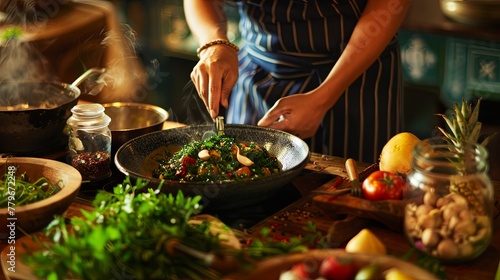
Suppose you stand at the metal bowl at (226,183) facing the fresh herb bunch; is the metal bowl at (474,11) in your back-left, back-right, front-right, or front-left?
back-right

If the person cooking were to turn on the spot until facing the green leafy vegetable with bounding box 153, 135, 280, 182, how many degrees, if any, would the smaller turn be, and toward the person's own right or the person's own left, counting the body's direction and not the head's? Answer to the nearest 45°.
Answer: approximately 45° to the person's own right

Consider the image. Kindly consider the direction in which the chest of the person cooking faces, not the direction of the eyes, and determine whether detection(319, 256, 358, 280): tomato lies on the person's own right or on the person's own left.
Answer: on the person's own left

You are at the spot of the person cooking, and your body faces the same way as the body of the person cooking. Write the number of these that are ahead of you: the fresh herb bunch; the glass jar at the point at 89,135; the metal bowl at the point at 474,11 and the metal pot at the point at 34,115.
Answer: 3

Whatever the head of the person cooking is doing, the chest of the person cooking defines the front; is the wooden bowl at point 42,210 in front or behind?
in front

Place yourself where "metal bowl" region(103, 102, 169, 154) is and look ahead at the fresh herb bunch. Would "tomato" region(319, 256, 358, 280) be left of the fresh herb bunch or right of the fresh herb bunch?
left

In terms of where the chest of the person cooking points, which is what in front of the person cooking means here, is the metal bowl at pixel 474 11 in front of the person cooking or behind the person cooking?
behind

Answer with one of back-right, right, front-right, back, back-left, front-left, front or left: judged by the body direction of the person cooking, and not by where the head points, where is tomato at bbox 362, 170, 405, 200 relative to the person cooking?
front-left

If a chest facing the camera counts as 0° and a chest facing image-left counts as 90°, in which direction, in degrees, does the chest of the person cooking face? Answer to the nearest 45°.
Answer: approximately 45°

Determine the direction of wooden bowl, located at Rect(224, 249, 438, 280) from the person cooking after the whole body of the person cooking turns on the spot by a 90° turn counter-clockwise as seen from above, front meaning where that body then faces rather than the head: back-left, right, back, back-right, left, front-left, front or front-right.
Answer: front-right

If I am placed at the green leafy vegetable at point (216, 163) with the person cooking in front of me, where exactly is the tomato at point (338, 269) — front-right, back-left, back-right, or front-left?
back-right

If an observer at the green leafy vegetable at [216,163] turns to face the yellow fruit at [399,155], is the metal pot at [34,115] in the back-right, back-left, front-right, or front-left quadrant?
back-left

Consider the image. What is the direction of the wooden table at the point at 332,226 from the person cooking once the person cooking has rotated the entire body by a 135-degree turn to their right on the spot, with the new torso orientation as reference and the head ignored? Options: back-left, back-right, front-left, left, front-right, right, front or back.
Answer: back
